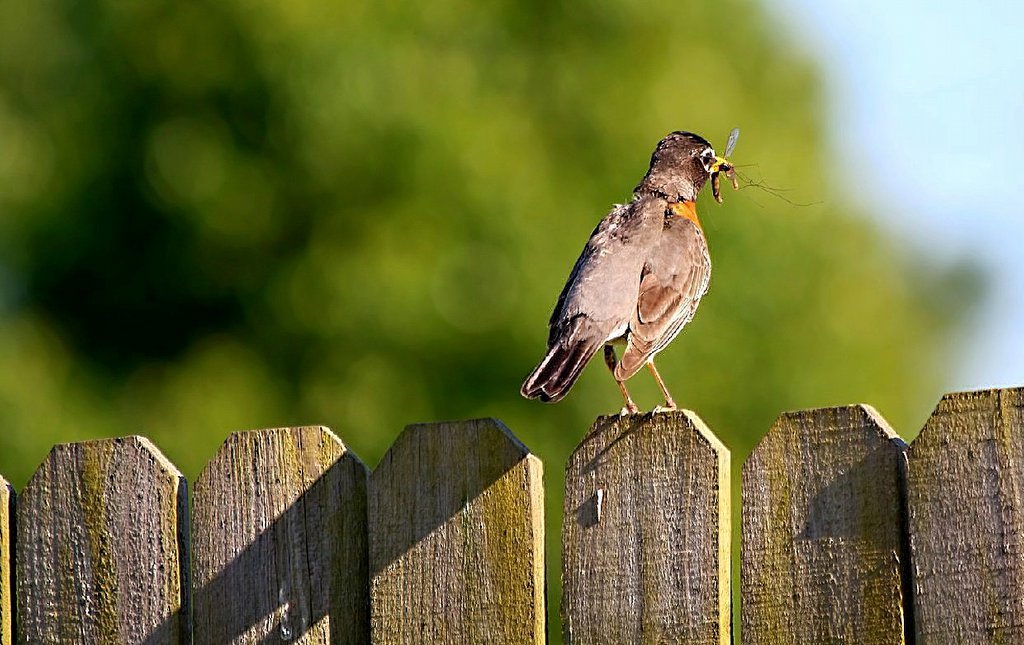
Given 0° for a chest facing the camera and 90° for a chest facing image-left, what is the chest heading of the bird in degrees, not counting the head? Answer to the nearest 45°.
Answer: approximately 225°
